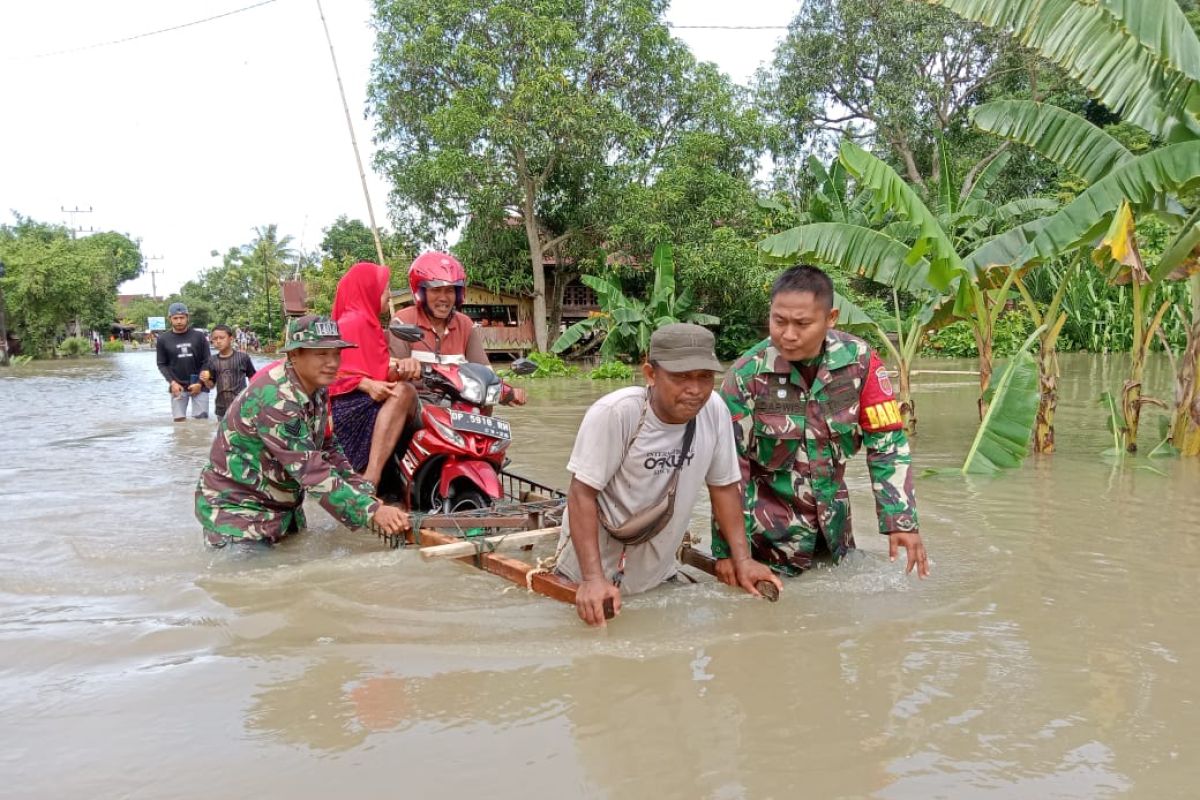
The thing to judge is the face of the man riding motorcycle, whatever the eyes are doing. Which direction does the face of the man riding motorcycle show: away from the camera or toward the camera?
toward the camera

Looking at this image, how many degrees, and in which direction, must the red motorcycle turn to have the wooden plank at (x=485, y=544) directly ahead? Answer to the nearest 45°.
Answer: approximately 45° to its right

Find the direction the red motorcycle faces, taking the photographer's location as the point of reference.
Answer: facing the viewer and to the right of the viewer

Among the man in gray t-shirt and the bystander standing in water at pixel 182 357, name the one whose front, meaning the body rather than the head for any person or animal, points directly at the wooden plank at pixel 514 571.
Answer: the bystander standing in water

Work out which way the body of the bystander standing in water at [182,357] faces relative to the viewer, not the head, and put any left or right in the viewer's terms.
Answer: facing the viewer

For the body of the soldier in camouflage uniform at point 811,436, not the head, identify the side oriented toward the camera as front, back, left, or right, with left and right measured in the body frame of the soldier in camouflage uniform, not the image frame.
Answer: front

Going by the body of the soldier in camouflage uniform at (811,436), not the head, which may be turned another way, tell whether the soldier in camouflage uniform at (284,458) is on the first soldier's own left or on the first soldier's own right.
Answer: on the first soldier's own right

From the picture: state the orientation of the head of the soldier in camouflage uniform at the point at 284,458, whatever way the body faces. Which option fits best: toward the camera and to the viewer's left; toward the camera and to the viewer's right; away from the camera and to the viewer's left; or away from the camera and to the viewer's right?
toward the camera and to the viewer's right

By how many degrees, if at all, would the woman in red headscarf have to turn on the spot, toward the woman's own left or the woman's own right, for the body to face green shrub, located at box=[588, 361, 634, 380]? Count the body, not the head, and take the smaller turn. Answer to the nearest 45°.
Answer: approximately 90° to the woman's own left

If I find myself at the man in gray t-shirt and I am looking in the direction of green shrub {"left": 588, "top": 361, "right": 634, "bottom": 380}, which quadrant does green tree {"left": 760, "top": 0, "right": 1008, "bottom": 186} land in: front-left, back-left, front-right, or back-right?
front-right
